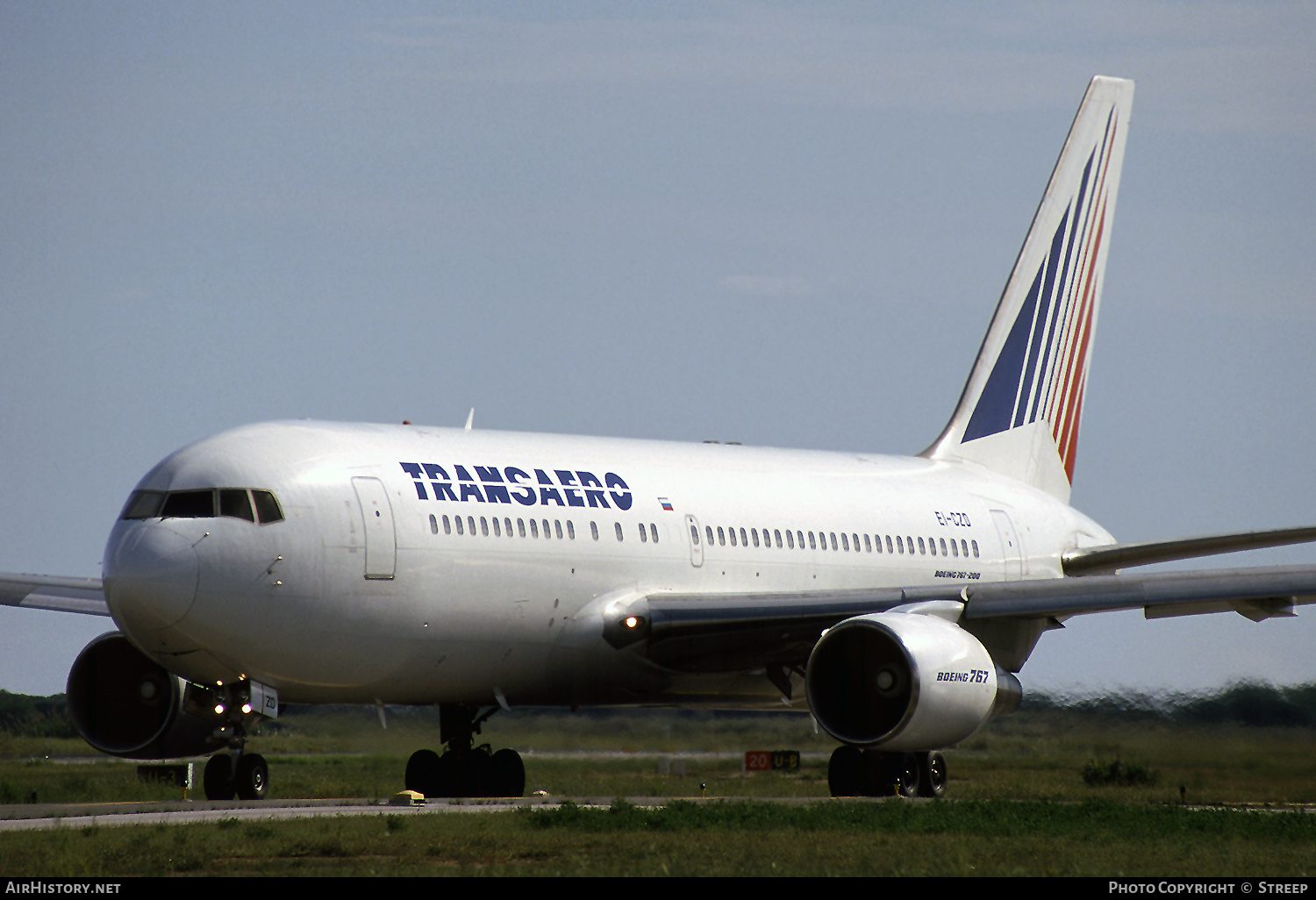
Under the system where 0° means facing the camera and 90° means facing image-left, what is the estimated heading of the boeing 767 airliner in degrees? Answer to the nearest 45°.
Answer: approximately 45°
